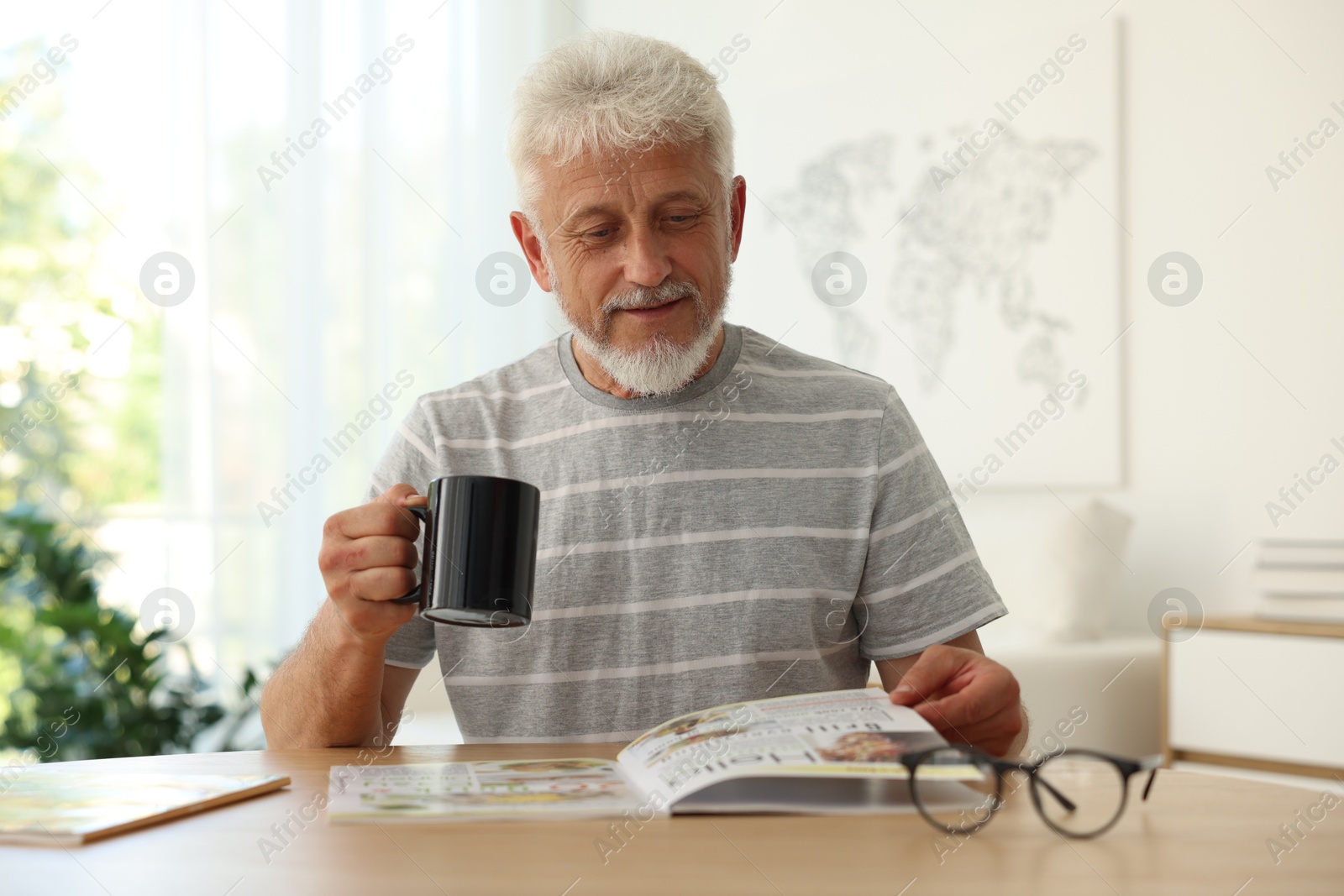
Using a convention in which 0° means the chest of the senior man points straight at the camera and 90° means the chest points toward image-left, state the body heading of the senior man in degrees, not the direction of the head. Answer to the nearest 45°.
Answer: approximately 0°

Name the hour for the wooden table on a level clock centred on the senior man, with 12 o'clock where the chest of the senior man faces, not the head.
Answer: The wooden table is roughly at 12 o'clock from the senior man.

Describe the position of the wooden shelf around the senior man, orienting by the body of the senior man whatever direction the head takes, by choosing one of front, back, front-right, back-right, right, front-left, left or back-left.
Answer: back-left

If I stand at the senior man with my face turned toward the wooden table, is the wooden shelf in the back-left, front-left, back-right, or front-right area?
back-left

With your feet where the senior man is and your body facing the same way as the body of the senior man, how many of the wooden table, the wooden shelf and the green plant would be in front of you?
1

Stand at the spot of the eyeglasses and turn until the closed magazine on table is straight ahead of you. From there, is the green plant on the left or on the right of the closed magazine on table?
right

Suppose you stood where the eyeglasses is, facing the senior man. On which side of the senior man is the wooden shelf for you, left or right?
right

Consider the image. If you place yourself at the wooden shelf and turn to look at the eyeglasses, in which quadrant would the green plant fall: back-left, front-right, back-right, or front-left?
front-right

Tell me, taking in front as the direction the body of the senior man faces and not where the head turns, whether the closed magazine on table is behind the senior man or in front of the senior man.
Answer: in front

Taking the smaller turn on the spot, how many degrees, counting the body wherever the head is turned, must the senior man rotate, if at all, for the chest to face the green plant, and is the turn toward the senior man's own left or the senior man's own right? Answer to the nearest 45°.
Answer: approximately 135° to the senior man's own right

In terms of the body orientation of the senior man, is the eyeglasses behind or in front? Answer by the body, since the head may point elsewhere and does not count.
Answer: in front
